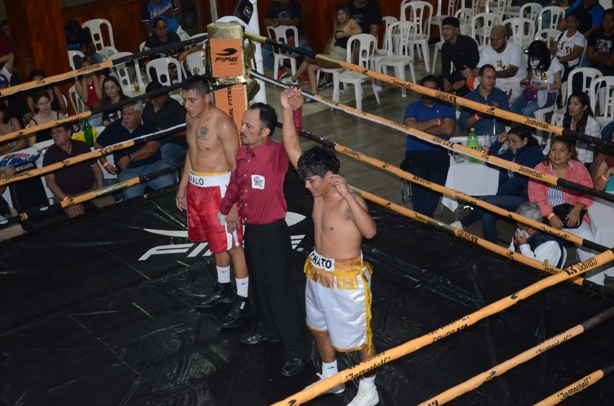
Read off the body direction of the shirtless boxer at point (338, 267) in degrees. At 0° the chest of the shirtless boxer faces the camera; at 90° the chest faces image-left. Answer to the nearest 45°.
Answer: approximately 45°

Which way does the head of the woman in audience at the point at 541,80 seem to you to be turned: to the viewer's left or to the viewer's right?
to the viewer's left

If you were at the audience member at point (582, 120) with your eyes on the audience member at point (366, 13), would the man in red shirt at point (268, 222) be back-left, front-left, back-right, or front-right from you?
back-left

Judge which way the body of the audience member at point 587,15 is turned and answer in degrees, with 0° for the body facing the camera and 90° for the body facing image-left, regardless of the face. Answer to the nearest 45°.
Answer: approximately 45°
